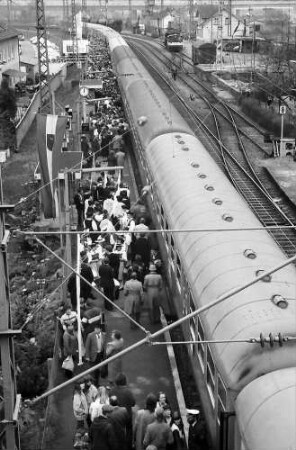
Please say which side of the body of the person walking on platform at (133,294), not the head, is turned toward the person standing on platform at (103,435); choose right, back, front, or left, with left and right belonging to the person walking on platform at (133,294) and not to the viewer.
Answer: back

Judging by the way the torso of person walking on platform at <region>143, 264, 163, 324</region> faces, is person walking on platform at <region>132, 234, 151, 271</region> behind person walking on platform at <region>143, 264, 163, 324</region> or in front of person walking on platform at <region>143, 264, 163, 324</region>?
in front

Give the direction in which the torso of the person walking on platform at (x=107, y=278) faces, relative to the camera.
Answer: away from the camera
